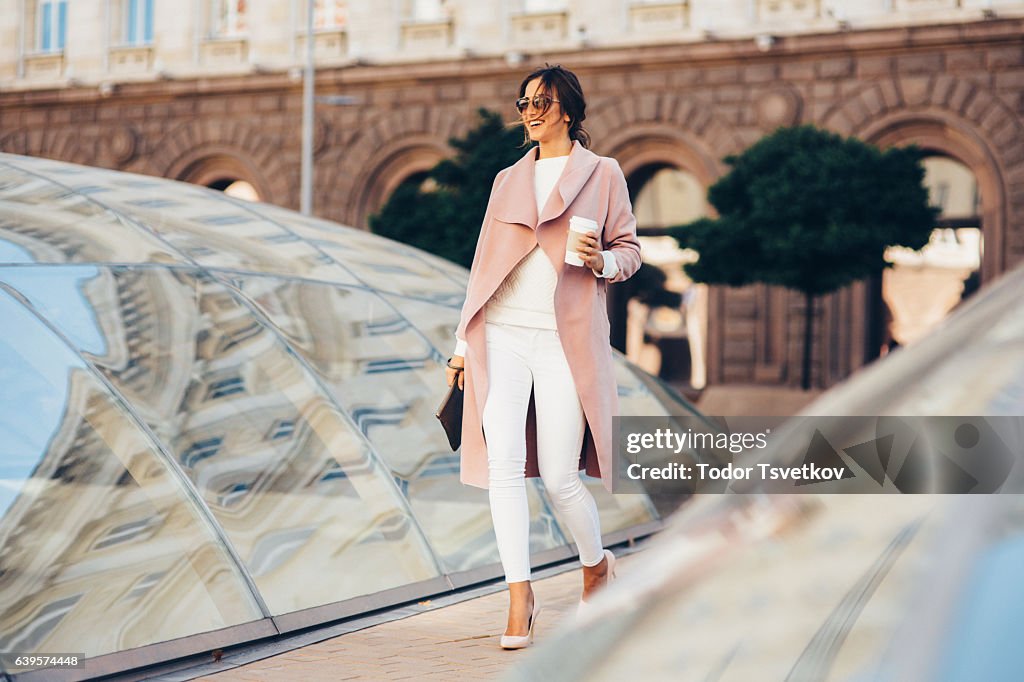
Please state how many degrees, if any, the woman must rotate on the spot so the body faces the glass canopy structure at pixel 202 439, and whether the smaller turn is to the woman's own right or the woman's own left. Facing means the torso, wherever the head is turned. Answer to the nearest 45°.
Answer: approximately 90° to the woman's own right

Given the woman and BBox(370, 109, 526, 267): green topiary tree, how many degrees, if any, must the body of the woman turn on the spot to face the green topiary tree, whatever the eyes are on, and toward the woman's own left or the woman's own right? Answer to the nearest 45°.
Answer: approximately 135° to the woman's own right
